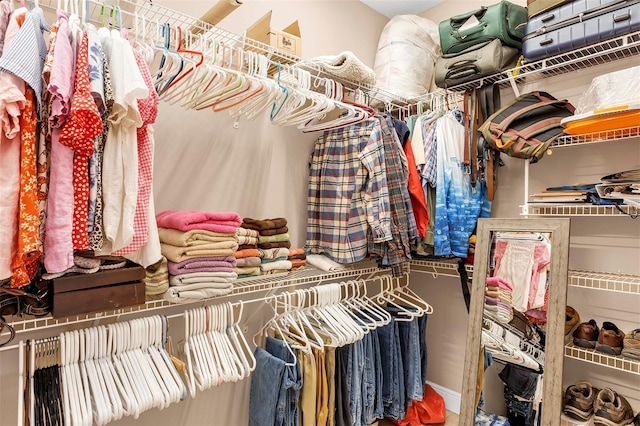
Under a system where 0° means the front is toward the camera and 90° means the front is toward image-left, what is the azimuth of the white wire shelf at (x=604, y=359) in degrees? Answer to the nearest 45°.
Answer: approximately 45°

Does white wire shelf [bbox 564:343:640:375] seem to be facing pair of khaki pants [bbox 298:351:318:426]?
yes

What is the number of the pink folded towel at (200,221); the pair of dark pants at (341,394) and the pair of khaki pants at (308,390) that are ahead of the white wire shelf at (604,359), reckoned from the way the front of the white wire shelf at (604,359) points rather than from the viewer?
3
